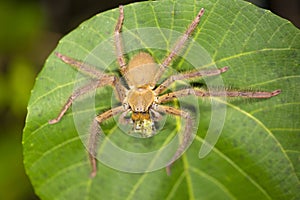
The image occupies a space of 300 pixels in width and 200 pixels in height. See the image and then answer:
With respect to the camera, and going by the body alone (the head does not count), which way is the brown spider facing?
toward the camera
